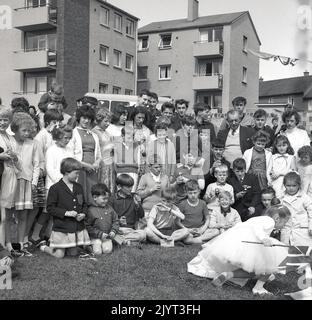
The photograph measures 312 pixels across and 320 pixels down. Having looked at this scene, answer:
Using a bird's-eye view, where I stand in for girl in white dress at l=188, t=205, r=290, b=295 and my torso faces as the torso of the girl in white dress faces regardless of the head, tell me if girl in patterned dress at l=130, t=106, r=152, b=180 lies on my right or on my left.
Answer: on my left

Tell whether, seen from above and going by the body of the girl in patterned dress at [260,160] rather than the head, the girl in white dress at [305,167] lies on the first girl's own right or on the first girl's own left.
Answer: on the first girl's own left

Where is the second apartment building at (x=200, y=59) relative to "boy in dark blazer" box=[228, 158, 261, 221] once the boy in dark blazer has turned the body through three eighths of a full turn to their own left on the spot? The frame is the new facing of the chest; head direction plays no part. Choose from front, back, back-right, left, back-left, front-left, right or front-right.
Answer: front-left

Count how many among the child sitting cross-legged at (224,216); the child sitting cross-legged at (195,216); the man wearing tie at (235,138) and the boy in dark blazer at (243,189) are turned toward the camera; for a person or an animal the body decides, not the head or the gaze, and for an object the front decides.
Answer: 4

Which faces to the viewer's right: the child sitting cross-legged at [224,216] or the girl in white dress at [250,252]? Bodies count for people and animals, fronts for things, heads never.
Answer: the girl in white dress

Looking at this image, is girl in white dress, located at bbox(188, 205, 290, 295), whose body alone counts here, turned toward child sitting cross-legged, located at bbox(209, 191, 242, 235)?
no

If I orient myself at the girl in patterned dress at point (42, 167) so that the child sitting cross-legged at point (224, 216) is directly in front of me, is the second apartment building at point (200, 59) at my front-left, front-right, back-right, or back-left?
front-left

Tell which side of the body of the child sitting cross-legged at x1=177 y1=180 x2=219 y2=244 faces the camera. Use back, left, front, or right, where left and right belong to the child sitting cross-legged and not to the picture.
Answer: front

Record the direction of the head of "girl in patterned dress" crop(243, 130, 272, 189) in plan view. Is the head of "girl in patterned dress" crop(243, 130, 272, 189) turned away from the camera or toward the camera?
toward the camera

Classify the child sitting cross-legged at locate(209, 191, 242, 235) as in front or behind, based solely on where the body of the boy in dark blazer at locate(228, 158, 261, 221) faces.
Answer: in front

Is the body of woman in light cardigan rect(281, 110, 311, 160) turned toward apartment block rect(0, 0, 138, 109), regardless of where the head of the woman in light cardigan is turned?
no

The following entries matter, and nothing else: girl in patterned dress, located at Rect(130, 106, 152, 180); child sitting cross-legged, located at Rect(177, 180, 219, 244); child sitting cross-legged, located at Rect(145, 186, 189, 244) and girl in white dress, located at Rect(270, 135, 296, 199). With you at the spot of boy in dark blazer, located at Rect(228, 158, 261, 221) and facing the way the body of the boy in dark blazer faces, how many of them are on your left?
1

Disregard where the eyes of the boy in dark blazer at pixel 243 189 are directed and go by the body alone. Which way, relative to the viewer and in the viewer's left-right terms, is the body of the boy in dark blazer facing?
facing the viewer

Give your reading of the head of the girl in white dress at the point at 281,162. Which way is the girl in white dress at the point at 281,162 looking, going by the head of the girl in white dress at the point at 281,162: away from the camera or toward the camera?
toward the camera

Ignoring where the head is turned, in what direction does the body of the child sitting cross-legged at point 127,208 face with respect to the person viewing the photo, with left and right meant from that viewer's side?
facing the viewer and to the right of the viewer
